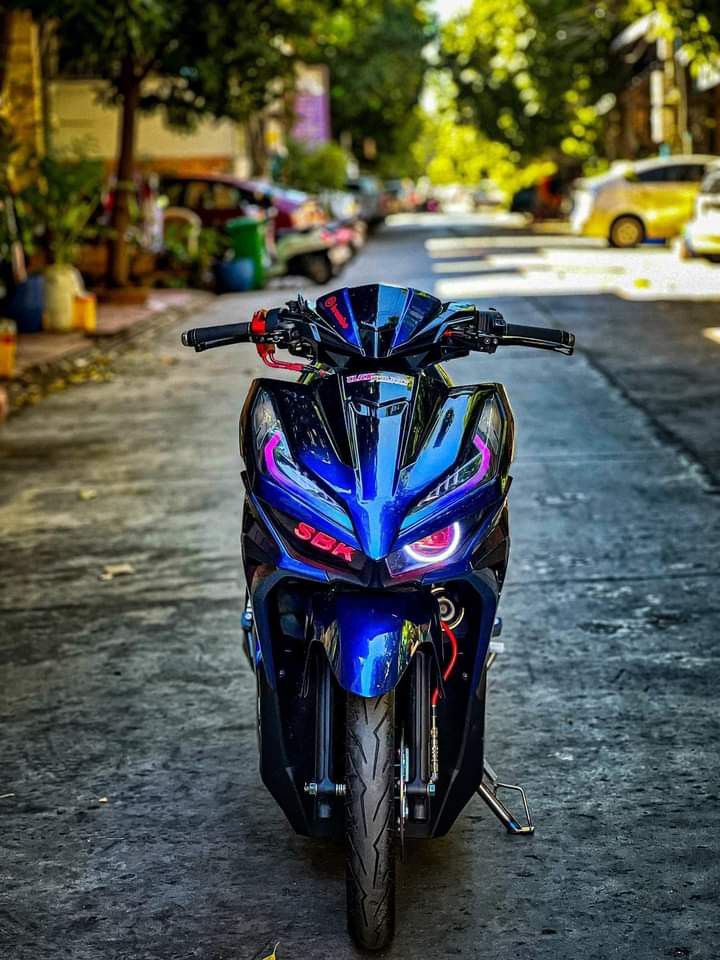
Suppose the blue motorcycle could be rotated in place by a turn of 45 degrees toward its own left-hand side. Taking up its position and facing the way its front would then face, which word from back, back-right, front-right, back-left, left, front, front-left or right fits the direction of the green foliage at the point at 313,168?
back-left

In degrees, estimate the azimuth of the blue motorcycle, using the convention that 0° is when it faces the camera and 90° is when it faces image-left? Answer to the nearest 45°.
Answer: approximately 0°

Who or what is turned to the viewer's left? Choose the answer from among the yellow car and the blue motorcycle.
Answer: the yellow car

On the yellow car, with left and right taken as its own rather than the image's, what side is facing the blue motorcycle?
left

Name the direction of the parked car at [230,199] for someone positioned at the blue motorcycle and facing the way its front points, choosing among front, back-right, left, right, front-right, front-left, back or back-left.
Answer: back

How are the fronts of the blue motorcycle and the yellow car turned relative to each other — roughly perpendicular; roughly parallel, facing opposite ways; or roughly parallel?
roughly perpendicular

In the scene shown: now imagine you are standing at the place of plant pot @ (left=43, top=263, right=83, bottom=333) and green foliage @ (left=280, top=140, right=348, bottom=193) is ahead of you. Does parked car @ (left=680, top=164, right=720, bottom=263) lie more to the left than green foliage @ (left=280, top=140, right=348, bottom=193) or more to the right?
right

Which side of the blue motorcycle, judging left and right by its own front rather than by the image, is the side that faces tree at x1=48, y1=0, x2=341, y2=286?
back

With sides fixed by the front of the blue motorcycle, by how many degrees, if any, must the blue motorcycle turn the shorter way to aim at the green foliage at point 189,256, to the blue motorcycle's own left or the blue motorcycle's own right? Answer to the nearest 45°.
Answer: approximately 180°

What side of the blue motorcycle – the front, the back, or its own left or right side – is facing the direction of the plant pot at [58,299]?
back

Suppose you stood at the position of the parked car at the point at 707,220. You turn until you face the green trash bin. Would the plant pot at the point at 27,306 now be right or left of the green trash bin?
left
